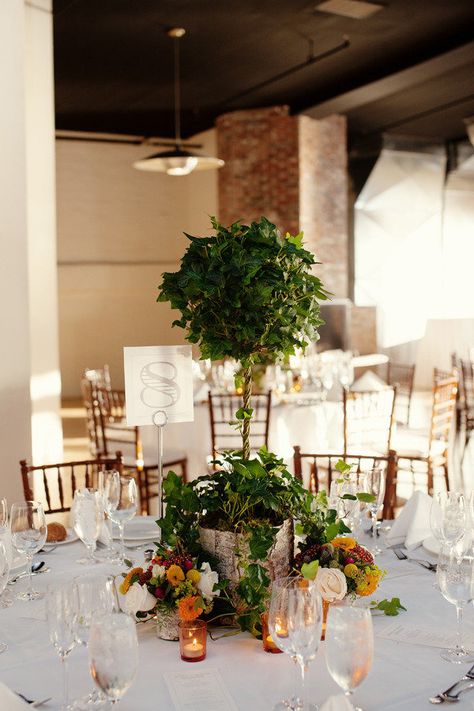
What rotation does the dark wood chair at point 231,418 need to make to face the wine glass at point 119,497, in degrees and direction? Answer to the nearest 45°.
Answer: approximately 180°

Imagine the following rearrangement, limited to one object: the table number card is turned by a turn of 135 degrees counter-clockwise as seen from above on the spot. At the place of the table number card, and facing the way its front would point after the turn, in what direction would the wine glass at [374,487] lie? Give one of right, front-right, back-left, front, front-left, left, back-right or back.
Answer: front-right

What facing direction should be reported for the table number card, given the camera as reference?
facing the viewer

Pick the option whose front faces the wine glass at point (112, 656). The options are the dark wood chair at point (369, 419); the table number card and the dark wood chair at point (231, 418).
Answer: the table number card

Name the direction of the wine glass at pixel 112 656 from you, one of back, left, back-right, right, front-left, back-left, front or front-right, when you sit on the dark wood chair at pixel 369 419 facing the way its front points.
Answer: back

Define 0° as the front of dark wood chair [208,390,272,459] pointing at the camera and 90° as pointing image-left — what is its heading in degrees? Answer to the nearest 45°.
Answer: approximately 180°

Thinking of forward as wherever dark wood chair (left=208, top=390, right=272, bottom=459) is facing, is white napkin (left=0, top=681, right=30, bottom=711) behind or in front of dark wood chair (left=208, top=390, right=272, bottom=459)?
behind

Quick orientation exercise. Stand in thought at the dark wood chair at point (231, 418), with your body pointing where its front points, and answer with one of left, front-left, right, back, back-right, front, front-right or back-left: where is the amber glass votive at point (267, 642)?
back

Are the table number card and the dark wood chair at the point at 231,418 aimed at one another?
no

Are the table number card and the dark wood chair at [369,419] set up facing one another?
no

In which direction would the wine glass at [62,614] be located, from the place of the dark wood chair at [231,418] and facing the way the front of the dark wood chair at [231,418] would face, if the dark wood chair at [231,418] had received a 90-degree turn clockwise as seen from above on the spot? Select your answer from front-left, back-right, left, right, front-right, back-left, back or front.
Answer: right

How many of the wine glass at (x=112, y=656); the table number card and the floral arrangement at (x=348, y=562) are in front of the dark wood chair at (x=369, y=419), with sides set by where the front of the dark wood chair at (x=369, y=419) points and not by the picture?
0

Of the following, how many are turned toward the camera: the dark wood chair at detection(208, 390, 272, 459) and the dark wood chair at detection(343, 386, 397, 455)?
0

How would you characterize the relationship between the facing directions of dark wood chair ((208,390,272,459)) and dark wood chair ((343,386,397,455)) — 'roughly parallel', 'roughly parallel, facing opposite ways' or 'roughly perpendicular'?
roughly parallel

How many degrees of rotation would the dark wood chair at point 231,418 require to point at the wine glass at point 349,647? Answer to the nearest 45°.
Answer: approximately 180°

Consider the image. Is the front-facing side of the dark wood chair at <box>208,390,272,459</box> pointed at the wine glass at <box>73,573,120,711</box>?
no

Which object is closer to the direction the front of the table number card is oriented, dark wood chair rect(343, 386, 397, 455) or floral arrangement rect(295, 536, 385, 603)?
the floral arrangement

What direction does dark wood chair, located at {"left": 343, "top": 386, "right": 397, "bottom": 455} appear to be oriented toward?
away from the camera

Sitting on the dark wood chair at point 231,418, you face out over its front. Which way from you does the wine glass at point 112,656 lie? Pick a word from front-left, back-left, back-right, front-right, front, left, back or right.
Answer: back

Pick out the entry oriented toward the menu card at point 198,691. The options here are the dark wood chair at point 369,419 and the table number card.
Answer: the table number card

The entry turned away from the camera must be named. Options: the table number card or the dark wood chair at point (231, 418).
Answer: the dark wood chair
